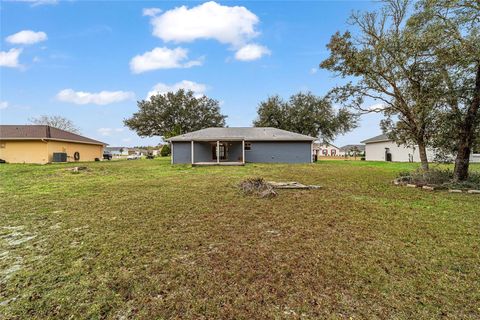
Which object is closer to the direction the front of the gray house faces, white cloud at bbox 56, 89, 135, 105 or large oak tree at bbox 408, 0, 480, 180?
the white cloud

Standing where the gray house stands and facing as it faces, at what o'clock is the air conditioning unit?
The air conditioning unit is roughly at 9 o'clock from the gray house.

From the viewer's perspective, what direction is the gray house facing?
away from the camera
